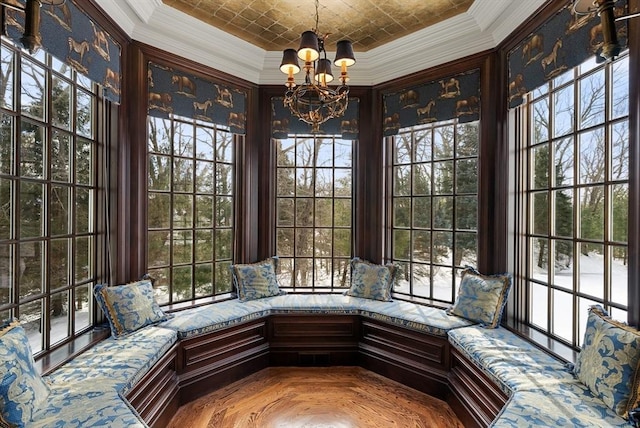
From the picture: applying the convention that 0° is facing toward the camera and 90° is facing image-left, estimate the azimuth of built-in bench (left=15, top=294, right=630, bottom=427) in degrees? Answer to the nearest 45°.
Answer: approximately 0°

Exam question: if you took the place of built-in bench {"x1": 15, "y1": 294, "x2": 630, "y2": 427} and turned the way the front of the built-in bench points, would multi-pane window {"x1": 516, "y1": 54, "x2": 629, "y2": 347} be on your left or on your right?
on your left
